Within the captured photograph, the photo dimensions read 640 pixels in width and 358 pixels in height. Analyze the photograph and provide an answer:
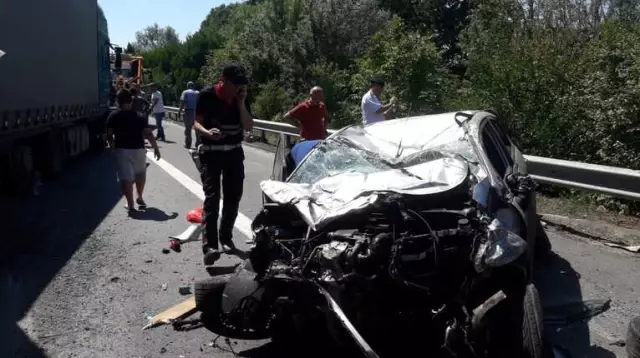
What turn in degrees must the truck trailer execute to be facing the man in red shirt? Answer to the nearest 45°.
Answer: approximately 90° to its right

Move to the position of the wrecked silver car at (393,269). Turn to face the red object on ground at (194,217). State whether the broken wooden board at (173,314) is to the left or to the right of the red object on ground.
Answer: left

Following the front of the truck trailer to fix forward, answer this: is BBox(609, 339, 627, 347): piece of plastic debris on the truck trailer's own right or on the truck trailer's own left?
on the truck trailer's own right

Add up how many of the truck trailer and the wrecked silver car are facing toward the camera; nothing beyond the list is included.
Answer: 1

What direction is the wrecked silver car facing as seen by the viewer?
toward the camera

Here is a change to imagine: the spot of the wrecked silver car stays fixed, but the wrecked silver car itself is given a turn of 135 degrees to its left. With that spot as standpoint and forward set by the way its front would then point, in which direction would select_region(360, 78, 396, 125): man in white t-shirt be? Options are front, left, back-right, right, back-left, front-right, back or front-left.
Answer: front-left

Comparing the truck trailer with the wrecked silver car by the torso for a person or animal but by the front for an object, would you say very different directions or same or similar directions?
very different directions

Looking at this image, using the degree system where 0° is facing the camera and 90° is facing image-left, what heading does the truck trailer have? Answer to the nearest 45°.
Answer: approximately 225°

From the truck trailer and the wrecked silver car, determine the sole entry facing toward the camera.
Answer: the wrecked silver car

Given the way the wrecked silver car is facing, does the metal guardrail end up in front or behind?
behind

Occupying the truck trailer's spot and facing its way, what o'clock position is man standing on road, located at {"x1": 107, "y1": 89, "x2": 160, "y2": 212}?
The man standing on road is roughly at 4 o'clock from the truck trailer.

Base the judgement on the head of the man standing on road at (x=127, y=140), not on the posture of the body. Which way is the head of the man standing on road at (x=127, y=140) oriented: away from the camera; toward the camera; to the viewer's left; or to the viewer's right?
away from the camera

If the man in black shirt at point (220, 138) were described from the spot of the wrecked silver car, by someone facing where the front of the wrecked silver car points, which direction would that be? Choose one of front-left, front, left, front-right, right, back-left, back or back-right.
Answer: back-right
